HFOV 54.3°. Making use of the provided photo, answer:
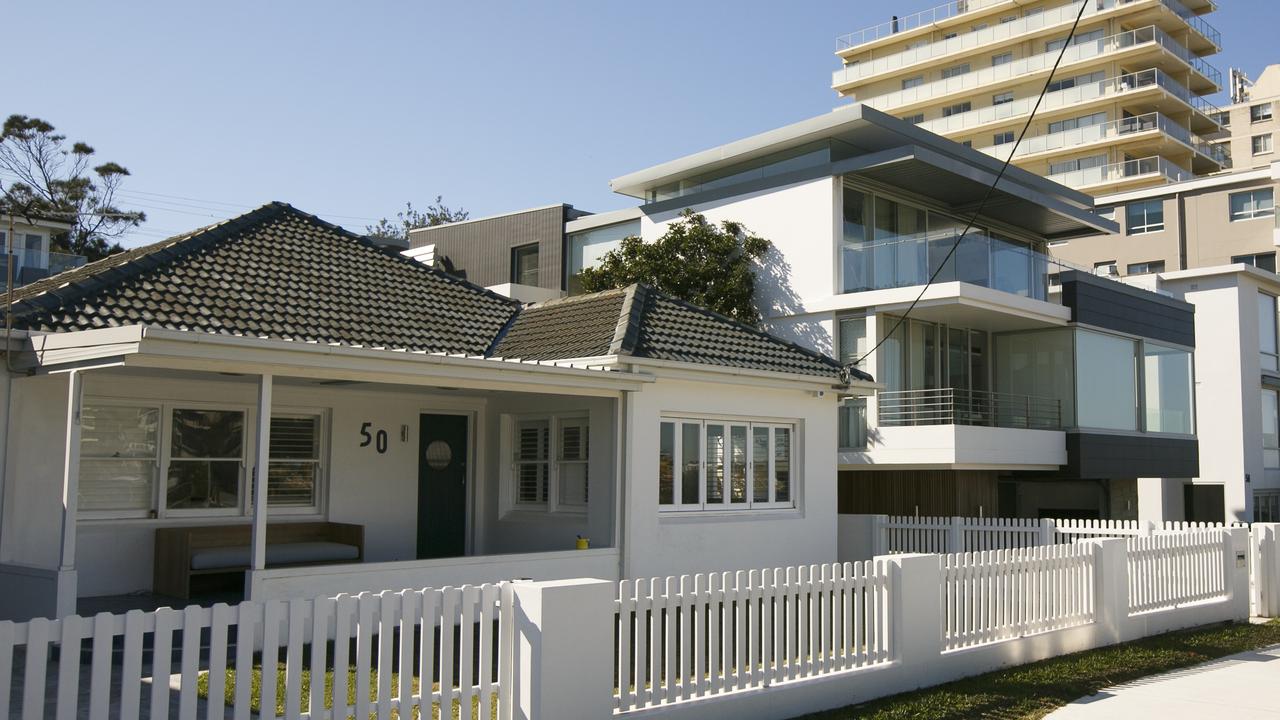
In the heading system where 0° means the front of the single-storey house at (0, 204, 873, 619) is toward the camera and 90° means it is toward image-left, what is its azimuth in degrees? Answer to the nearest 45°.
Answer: approximately 315°

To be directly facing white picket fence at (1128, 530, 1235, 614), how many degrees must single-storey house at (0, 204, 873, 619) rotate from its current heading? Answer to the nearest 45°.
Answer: approximately 45° to its left

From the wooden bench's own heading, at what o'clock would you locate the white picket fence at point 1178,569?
The white picket fence is roughly at 11 o'clock from the wooden bench.

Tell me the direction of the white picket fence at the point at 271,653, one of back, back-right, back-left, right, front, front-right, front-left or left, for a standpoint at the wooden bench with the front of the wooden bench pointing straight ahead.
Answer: front-right

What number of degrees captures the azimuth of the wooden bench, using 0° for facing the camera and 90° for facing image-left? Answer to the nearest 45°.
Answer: approximately 315°
